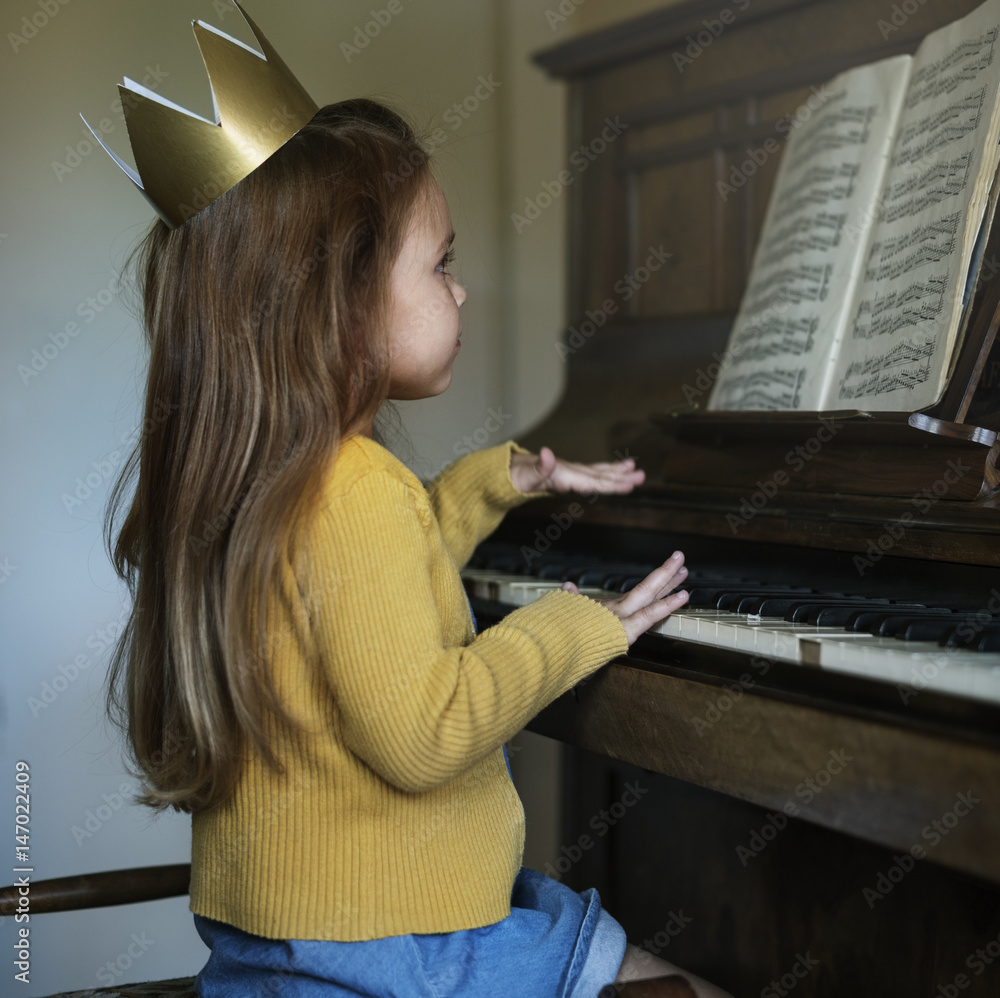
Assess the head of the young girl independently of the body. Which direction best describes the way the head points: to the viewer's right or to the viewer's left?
to the viewer's right

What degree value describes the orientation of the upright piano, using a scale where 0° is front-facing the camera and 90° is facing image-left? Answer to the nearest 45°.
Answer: approximately 45°

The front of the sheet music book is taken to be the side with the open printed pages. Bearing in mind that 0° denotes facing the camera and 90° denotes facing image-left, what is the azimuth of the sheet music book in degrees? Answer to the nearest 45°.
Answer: approximately 45°

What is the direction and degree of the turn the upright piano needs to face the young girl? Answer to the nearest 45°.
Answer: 0° — it already faces them

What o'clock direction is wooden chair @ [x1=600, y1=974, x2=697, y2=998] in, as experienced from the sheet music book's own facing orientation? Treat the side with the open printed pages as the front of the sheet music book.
The wooden chair is roughly at 11 o'clock from the sheet music book.

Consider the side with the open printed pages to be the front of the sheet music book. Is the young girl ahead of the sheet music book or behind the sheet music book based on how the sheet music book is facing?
ahead
